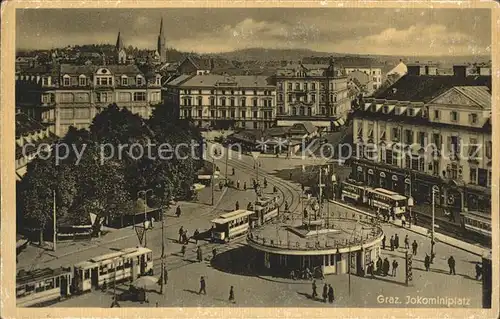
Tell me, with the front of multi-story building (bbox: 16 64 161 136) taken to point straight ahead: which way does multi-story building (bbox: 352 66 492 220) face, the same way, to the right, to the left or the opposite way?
to the right

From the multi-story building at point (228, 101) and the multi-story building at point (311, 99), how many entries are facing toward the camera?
2

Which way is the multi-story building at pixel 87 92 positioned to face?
toward the camera

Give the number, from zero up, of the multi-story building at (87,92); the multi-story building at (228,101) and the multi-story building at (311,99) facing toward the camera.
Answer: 3

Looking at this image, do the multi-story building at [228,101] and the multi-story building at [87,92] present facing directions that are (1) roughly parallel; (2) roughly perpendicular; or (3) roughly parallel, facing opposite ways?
roughly parallel

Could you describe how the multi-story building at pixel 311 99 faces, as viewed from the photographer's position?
facing the viewer

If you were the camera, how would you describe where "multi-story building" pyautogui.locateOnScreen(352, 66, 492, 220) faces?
facing the viewer and to the left of the viewer

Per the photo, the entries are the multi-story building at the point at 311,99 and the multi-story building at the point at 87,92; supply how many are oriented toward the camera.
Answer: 2
